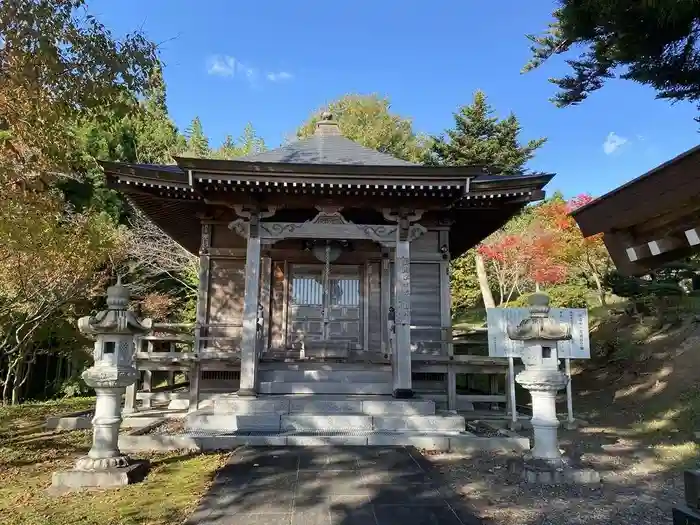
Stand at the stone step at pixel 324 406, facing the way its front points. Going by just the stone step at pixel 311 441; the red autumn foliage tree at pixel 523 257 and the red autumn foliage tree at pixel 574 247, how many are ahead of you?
1

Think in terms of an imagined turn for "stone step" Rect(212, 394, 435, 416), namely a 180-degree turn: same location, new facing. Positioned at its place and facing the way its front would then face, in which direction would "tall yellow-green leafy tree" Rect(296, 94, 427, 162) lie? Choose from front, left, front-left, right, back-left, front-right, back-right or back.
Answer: front

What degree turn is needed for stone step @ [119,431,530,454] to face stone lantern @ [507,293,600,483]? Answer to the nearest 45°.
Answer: approximately 45° to its left

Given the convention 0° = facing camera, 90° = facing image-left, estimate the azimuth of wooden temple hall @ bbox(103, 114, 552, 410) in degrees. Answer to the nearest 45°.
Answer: approximately 0°

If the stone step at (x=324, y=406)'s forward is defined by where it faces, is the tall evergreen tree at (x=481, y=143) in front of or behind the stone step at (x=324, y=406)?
behind

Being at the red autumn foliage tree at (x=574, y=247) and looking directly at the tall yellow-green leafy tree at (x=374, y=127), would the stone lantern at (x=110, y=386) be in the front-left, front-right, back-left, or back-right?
back-left

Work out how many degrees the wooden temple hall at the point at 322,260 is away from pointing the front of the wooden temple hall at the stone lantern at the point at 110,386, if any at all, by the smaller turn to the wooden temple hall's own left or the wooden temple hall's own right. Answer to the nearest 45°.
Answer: approximately 45° to the wooden temple hall's own right

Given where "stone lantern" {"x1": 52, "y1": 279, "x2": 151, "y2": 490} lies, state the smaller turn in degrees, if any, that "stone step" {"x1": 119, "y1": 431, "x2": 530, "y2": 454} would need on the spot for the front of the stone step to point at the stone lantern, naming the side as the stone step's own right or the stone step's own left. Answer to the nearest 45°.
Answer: approximately 45° to the stone step's own right

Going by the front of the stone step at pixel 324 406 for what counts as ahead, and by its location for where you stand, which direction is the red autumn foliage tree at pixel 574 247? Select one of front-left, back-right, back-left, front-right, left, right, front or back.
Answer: back-left

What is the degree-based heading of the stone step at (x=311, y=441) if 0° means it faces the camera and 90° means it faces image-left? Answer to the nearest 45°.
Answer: approximately 0°

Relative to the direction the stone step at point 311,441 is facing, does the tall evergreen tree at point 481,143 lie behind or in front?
behind
